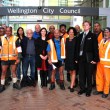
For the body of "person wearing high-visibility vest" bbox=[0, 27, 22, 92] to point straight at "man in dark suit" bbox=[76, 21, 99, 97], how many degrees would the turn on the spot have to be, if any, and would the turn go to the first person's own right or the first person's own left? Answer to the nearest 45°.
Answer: approximately 45° to the first person's own left

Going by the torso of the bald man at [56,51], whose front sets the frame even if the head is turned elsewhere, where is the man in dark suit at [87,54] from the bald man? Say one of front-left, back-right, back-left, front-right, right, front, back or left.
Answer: front-left

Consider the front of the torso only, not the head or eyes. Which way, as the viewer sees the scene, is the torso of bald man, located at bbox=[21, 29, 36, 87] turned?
toward the camera

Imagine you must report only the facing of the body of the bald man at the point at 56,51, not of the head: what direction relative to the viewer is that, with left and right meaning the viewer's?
facing the viewer

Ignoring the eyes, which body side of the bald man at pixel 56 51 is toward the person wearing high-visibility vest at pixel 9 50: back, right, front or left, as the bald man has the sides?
right

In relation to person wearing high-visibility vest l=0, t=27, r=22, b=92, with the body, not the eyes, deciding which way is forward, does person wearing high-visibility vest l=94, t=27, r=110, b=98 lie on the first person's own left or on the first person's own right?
on the first person's own left

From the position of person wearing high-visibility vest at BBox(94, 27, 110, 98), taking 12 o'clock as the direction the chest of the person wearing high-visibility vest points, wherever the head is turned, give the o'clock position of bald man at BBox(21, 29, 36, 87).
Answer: The bald man is roughly at 2 o'clock from the person wearing high-visibility vest.

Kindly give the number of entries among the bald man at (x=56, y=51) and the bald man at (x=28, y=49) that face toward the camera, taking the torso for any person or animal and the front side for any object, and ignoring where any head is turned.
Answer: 2

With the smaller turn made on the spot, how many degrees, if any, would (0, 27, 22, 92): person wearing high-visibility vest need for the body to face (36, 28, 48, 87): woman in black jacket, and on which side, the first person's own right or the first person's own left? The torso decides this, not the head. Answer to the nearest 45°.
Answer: approximately 90° to the first person's own left

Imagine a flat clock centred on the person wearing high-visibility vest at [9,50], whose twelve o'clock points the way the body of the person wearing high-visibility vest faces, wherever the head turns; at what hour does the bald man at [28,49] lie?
The bald man is roughly at 8 o'clock from the person wearing high-visibility vest.

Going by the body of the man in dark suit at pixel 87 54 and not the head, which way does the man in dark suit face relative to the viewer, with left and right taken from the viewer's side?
facing the viewer and to the left of the viewer

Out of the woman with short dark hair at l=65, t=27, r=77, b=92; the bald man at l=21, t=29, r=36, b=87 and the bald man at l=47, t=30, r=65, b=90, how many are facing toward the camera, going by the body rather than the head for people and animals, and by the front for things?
3

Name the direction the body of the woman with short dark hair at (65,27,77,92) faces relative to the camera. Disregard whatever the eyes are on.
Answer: toward the camera

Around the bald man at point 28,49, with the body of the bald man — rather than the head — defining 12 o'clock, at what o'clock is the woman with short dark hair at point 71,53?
The woman with short dark hair is roughly at 10 o'clock from the bald man.

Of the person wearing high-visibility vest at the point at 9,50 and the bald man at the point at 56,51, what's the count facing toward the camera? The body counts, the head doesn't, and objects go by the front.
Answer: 2

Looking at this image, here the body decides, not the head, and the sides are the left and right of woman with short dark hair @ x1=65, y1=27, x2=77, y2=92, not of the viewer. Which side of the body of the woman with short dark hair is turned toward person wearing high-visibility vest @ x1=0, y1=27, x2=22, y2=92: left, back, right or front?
right
